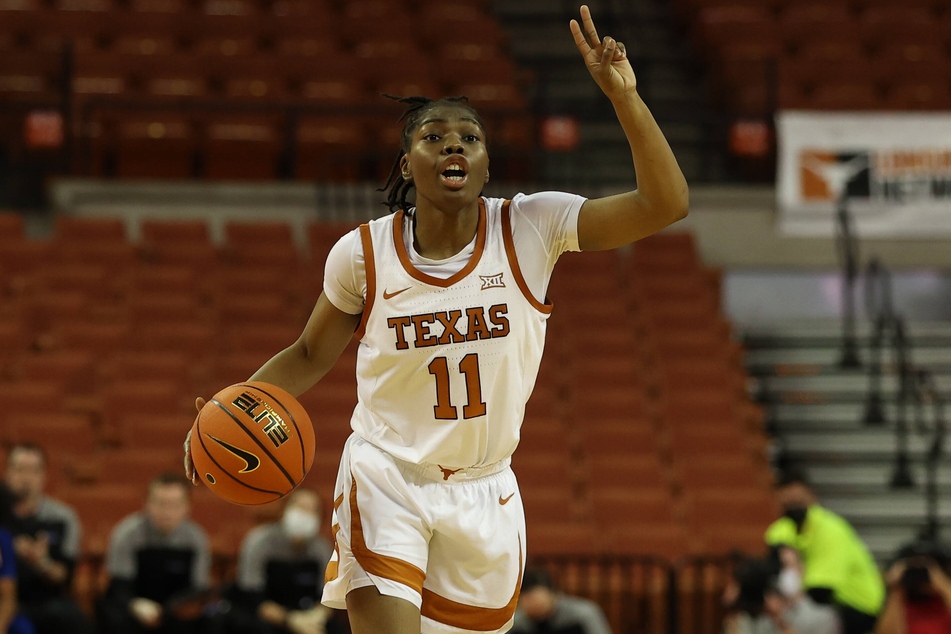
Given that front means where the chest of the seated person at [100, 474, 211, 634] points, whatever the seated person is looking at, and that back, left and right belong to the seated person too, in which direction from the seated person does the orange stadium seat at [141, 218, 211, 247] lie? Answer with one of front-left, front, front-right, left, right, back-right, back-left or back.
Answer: back

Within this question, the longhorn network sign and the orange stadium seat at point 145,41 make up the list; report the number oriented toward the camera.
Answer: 2

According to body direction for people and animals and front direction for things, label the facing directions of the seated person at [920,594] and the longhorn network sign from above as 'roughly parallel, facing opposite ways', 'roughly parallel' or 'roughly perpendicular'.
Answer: roughly parallel

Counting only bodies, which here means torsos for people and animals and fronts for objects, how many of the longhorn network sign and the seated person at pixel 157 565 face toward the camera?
2

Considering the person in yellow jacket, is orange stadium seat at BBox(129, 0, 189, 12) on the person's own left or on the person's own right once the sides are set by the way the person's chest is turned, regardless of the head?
on the person's own right

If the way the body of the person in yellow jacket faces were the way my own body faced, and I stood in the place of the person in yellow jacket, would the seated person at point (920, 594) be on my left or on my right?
on my left

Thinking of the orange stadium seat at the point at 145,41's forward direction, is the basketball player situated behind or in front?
in front

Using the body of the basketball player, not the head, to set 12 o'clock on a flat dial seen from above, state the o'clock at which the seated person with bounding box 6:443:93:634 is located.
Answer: The seated person is roughly at 5 o'clock from the basketball player.

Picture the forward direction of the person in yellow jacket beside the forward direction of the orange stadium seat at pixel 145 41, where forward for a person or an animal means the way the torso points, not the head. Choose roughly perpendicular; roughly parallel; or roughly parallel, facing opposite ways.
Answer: roughly perpendicular

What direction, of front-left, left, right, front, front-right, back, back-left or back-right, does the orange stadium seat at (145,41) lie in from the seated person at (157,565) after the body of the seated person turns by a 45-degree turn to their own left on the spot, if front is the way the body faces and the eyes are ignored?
back-left

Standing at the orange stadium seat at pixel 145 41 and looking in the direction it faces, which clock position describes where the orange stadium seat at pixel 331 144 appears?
the orange stadium seat at pixel 331 144 is roughly at 10 o'clock from the orange stadium seat at pixel 145 41.

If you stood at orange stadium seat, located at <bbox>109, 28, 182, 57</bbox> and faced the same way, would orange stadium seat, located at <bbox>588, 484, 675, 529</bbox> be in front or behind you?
in front

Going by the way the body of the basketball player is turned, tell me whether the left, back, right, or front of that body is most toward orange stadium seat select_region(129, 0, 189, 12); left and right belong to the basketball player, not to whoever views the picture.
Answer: back

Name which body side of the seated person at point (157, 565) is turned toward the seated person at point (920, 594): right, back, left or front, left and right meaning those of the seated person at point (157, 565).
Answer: left

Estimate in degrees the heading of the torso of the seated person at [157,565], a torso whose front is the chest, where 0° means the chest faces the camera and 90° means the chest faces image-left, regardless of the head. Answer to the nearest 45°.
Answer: approximately 0°

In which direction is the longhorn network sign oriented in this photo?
toward the camera

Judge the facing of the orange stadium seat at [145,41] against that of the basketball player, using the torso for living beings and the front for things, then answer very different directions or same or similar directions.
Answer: same or similar directions

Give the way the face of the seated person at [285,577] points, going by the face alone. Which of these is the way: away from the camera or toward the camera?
toward the camera
